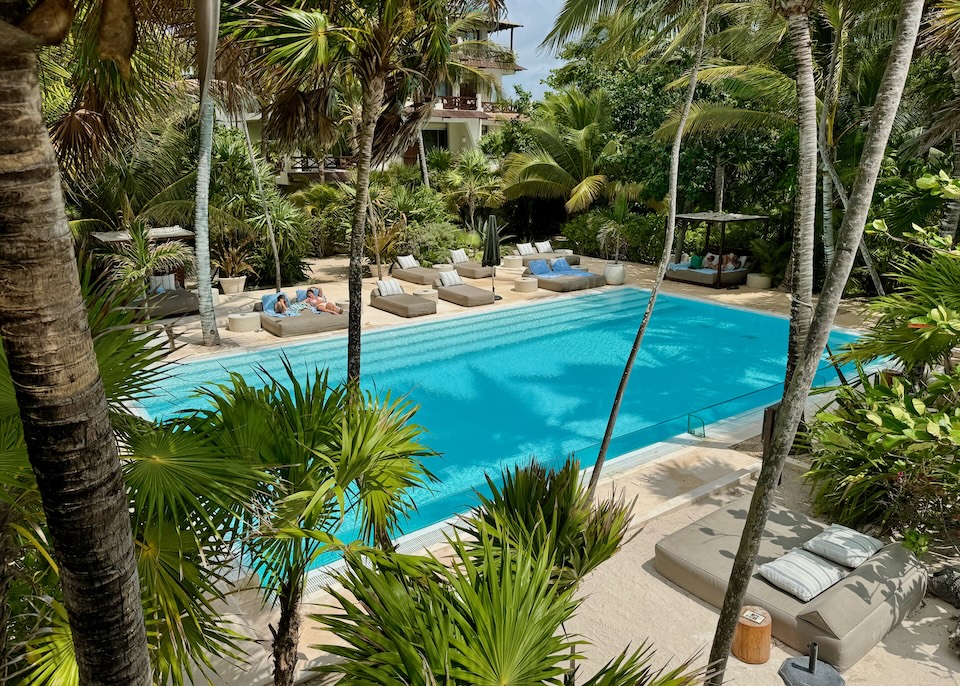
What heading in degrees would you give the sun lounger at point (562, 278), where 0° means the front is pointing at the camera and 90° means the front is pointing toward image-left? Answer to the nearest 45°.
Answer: approximately 315°

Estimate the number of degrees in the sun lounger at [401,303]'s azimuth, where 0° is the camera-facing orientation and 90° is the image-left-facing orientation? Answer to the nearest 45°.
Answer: approximately 315°

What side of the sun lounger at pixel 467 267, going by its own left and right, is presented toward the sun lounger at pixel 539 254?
left

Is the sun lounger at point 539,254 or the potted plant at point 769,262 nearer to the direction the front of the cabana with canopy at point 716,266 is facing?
the sun lounger

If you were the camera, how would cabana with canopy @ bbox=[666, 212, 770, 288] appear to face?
facing the viewer and to the left of the viewer

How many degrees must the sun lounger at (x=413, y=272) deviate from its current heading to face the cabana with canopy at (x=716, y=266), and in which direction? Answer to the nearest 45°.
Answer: approximately 45° to its left

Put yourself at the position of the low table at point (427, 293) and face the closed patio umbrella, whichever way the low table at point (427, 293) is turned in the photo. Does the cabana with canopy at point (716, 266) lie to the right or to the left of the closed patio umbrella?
right

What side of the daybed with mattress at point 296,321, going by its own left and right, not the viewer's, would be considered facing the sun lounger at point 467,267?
left

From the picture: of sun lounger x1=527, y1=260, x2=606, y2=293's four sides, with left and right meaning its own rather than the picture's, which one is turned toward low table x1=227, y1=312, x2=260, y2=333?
right

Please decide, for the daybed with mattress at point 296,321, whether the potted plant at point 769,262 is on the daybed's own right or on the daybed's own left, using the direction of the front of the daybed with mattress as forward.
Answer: on the daybed's own left

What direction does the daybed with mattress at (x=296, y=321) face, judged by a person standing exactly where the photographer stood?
facing the viewer and to the right of the viewer

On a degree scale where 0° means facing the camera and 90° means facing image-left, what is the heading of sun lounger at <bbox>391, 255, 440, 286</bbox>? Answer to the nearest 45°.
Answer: approximately 315°

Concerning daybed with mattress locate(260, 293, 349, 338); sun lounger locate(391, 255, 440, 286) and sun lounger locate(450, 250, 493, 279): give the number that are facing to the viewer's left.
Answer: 0

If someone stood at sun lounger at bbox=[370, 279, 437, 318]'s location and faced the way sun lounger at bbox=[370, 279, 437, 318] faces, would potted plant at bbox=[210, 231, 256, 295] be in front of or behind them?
behind

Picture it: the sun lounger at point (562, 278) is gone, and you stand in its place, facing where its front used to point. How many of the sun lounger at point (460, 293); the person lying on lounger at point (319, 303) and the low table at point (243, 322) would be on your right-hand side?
3

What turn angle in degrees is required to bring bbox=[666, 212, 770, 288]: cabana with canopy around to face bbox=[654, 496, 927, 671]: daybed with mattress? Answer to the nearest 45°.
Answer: approximately 45° to its left
